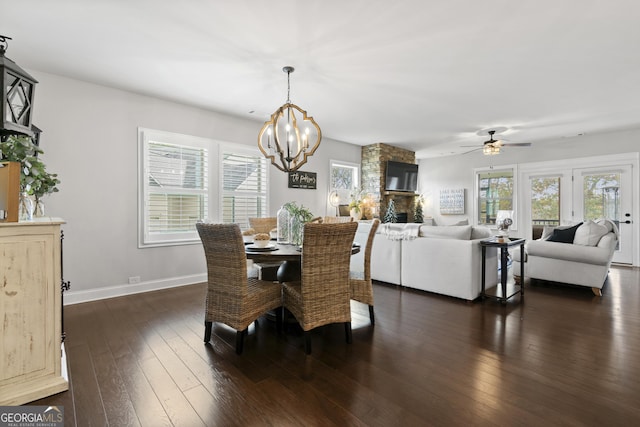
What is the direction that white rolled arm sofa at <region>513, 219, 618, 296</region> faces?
to the viewer's left

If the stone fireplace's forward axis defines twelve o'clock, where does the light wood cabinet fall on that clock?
The light wood cabinet is roughly at 2 o'clock from the stone fireplace.

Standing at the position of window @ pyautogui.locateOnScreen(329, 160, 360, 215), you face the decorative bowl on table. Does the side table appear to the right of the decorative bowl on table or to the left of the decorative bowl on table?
left

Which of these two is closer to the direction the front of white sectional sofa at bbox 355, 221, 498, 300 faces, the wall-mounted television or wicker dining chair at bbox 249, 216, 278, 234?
the wall-mounted television

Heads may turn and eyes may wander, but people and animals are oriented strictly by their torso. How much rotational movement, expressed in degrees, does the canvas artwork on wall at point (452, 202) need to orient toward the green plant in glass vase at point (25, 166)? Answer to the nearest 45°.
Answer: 0° — it already faces it

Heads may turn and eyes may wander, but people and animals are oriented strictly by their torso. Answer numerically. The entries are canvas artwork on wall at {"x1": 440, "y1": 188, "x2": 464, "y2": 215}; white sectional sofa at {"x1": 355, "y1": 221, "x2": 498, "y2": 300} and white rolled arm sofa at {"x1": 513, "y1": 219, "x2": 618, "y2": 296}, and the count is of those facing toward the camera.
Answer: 1

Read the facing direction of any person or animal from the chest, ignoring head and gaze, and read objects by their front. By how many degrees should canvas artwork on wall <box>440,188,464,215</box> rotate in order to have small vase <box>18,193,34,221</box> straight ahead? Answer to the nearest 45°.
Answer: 0° — it already faces it

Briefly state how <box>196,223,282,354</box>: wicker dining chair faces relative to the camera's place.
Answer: facing away from the viewer and to the right of the viewer

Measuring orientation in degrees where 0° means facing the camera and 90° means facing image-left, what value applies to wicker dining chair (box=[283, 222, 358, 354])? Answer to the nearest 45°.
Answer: approximately 135°

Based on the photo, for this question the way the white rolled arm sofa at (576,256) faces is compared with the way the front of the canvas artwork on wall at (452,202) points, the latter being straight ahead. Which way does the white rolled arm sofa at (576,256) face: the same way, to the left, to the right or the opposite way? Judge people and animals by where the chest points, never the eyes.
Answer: to the right

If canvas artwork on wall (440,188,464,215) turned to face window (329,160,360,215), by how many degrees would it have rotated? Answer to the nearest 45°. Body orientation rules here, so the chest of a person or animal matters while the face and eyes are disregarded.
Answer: approximately 45° to its right

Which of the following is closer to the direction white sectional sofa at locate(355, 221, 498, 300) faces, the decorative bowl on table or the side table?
the side table

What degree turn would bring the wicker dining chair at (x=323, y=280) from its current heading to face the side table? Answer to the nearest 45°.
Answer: approximately 90° to its right
